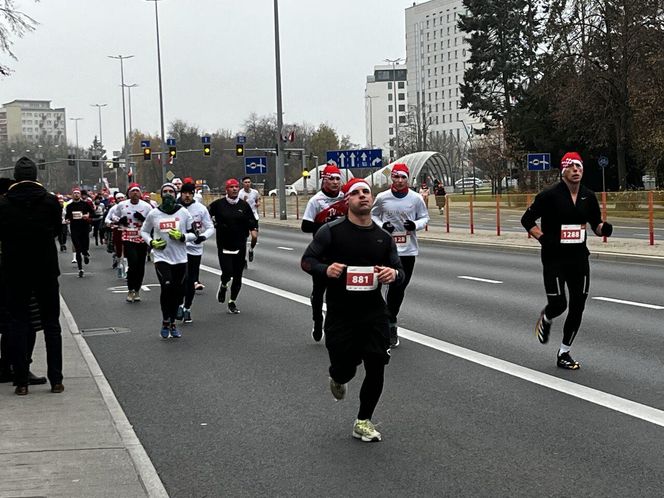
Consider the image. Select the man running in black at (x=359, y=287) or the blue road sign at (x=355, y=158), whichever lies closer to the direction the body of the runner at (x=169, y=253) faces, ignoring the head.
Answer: the man running in black

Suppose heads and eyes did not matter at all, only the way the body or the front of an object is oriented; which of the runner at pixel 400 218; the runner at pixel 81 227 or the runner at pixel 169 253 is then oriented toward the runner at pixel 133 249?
the runner at pixel 81 227

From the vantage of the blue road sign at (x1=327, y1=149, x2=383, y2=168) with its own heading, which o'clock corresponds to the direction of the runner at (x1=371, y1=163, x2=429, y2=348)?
The runner is roughly at 12 o'clock from the blue road sign.

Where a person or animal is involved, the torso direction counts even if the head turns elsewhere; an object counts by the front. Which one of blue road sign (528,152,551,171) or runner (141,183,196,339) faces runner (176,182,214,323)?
the blue road sign

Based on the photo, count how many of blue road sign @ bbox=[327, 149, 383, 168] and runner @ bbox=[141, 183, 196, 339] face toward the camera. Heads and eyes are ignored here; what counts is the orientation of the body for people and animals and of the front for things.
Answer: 2

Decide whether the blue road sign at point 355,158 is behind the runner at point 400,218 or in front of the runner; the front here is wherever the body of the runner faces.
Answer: behind
